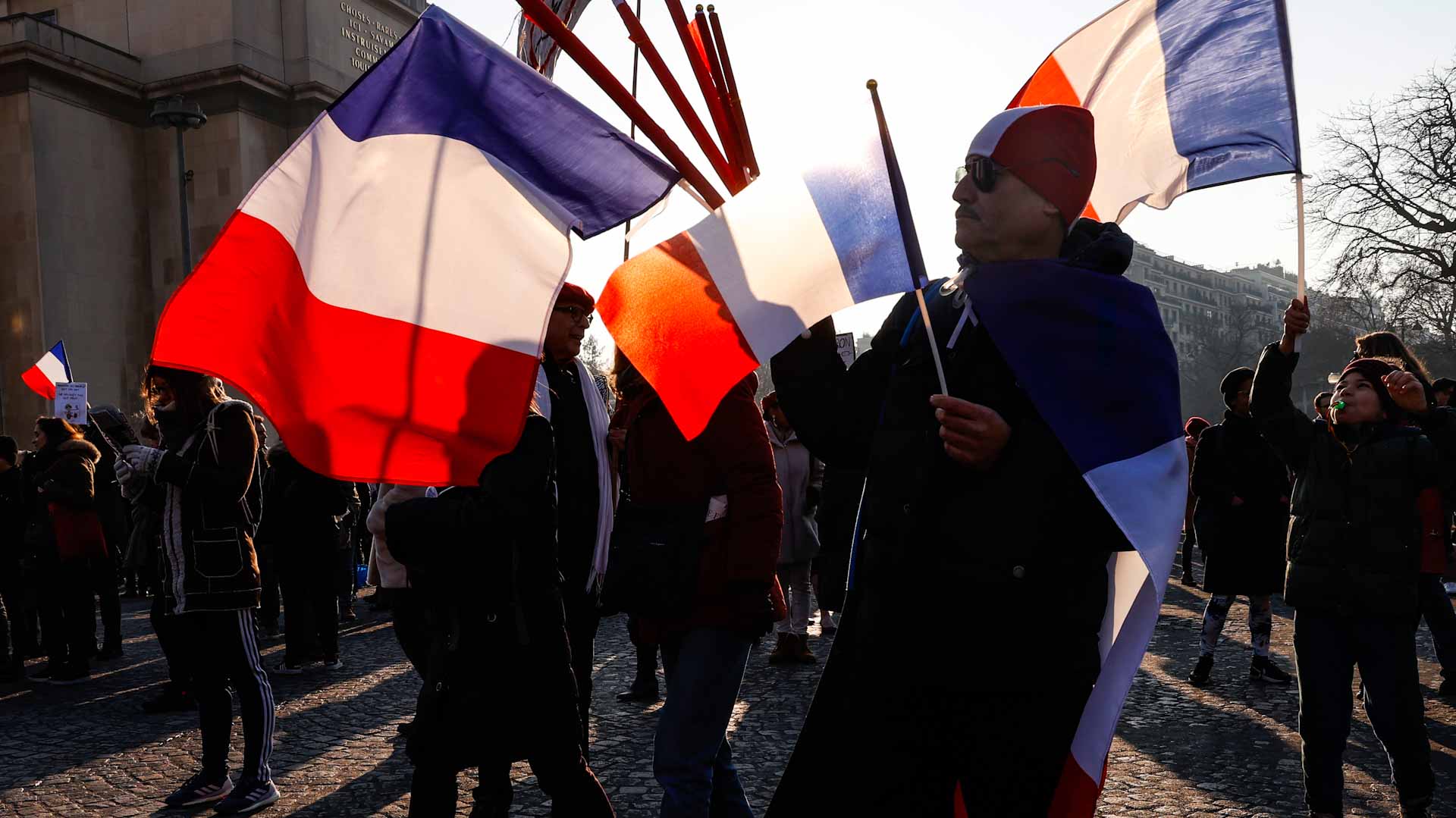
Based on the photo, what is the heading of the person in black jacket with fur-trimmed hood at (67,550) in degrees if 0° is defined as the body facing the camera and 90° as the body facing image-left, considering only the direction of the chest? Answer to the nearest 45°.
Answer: approximately 90°

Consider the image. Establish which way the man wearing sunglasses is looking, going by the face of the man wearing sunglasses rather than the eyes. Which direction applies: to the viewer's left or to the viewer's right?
to the viewer's left

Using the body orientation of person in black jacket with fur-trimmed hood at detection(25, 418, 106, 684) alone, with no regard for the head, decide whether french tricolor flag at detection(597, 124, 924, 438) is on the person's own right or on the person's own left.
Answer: on the person's own left
